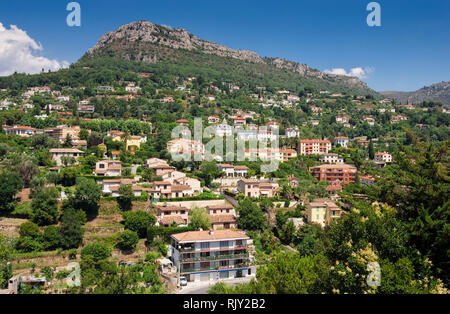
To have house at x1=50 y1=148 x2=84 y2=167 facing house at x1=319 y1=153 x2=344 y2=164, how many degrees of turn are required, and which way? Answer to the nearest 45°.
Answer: approximately 90° to its left

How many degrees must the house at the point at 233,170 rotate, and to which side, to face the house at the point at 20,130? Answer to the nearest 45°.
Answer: approximately 90° to its right

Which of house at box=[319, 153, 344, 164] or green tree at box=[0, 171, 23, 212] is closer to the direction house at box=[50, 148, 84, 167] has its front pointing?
the green tree

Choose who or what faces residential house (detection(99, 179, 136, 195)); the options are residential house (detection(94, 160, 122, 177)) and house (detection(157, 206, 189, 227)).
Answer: residential house (detection(94, 160, 122, 177))

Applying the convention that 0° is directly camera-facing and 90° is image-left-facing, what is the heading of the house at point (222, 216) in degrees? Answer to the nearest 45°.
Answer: approximately 0°
